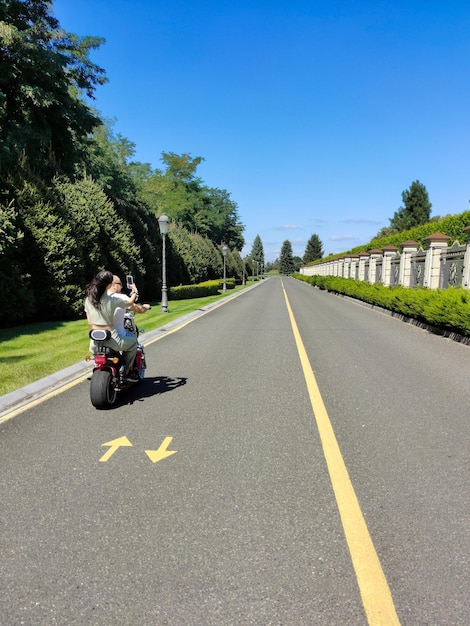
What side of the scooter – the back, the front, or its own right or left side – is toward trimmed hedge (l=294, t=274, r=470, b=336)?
front

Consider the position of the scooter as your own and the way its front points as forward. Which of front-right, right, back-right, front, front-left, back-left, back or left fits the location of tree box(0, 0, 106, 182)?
front-left

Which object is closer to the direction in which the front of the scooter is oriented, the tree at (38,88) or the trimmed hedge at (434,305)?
the trimmed hedge

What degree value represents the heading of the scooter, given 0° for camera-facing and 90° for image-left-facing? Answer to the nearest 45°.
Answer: approximately 225°

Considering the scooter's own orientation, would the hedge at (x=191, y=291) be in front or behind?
in front
